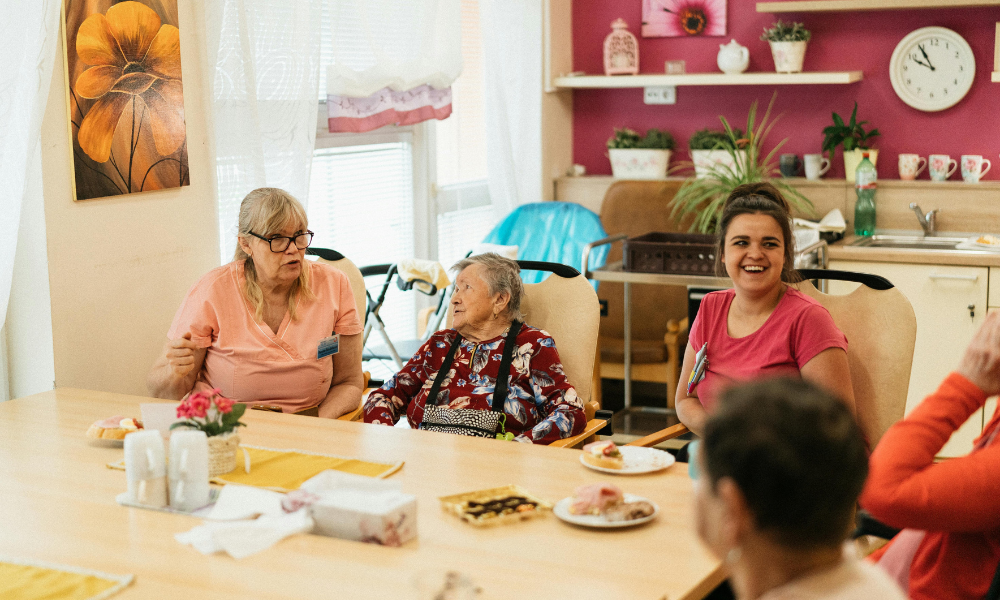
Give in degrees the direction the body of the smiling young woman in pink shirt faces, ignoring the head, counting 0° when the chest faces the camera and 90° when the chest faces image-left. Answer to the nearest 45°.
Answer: approximately 45°

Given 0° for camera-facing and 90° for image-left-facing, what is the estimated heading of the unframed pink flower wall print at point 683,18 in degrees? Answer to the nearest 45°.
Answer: approximately 0°

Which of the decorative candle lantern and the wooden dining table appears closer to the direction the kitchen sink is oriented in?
the wooden dining table

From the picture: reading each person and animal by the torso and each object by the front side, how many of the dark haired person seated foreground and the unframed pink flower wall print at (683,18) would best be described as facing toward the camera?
1

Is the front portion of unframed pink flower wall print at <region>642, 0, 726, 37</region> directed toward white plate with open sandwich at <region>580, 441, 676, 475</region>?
yes

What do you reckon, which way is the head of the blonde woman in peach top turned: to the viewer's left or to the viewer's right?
to the viewer's right

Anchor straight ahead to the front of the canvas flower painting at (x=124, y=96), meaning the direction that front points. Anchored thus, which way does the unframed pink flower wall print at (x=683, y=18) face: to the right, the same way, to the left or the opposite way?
to the right

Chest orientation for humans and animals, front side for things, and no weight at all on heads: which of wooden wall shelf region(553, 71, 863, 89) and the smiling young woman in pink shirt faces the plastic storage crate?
the wooden wall shelf
